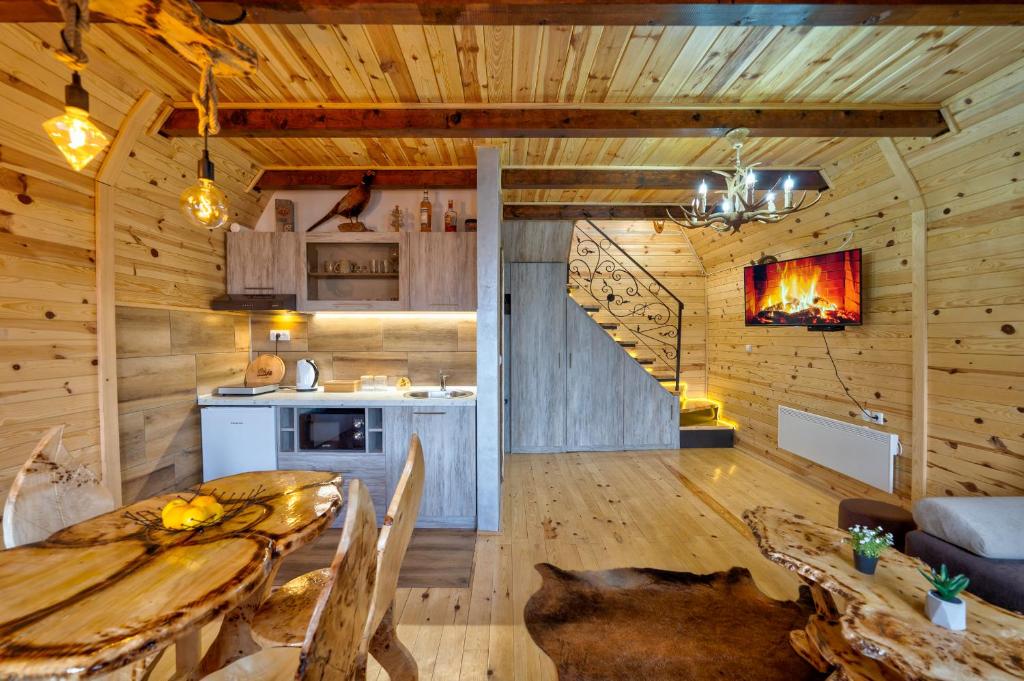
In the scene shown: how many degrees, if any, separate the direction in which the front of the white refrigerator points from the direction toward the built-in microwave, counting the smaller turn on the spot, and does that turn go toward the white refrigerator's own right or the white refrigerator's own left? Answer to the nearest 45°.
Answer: approximately 45° to the white refrigerator's own left

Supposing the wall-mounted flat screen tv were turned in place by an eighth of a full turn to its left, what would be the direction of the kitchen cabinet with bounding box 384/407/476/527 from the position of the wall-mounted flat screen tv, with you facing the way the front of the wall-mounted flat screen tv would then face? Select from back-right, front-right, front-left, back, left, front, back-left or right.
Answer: front-right

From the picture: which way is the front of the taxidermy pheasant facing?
to the viewer's right

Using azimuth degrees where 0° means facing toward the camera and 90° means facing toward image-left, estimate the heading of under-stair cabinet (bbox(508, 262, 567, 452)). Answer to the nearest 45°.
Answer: approximately 0°

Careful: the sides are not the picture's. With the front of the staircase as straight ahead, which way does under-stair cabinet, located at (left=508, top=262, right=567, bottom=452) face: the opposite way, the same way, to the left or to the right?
to the right

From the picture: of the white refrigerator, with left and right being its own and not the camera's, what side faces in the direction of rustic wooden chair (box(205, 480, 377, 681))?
front

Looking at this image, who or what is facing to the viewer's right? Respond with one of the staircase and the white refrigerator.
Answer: the staircase

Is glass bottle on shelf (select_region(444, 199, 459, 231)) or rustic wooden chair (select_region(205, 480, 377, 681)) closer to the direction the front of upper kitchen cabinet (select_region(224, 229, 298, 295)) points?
the rustic wooden chair

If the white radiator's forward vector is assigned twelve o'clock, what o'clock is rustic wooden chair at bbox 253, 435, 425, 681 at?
The rustic wooden chair is roughly at 11 o'clock from the white radiator.

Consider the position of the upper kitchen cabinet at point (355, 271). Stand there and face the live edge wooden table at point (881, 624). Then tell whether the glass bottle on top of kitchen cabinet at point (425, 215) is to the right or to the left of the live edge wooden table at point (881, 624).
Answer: left

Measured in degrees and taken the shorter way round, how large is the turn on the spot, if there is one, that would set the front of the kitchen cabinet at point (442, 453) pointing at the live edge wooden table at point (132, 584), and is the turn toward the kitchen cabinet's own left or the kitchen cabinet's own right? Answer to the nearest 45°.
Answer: approximately 45° to the kitchen cabinet's own right

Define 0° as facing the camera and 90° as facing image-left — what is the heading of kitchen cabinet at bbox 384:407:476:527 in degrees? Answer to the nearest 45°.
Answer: approximately 0°

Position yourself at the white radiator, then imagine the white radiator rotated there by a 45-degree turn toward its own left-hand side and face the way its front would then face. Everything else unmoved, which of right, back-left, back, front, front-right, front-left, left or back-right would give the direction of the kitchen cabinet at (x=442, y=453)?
front-right

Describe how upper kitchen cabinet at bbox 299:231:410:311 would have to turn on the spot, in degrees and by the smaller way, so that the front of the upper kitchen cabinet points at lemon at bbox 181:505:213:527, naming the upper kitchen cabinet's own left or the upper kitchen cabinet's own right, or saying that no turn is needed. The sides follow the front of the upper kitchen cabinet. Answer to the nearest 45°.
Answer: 0° — it already faces it

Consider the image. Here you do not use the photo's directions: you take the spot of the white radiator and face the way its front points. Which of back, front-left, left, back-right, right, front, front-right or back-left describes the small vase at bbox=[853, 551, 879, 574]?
front-left

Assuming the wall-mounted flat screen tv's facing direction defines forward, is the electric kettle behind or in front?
in front
